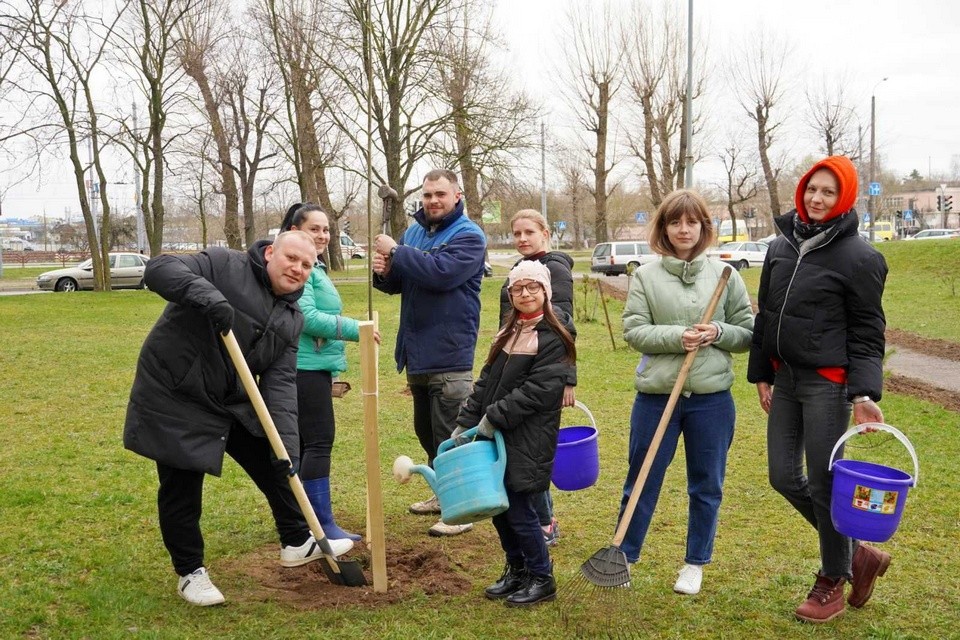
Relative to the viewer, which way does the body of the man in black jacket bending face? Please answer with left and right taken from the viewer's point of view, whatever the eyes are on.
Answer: facing the viewer and to the right of the viewer

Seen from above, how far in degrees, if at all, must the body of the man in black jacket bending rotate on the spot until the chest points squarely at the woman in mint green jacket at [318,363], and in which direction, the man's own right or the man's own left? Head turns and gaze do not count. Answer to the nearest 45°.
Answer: approximately 90° to the man's own left

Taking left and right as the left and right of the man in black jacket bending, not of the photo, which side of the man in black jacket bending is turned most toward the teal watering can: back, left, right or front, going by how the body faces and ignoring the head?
front

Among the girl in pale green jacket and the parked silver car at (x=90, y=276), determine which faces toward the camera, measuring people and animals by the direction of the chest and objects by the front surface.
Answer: the girl in pale green jacket

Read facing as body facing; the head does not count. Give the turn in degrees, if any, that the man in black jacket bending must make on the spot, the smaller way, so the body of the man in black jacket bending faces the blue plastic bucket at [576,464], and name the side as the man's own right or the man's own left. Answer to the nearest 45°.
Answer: approximately 45° to the man's own left

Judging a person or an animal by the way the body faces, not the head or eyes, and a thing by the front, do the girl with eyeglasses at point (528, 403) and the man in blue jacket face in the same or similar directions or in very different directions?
same or similar directions

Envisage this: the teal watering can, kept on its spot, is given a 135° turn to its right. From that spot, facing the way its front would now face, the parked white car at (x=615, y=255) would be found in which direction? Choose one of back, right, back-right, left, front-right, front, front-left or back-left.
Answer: front-left

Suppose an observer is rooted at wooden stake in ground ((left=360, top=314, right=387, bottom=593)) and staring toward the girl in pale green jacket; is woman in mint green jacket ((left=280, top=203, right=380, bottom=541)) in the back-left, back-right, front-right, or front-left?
back-left

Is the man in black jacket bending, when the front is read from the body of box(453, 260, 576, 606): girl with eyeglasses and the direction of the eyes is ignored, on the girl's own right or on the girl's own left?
on the girl's own right

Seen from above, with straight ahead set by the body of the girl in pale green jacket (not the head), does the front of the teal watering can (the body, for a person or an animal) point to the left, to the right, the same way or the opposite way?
to the right

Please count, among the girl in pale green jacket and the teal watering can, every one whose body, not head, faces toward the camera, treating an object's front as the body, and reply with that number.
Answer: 1

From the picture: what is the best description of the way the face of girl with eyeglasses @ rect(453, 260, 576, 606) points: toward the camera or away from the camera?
toward the camera

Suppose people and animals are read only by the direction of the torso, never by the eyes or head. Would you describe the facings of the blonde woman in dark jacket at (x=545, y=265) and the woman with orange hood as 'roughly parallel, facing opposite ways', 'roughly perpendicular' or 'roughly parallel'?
roughly parallel

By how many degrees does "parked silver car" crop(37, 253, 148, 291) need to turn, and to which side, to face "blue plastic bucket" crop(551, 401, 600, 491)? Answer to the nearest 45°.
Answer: approximately 90° to its left

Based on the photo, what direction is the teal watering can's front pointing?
to the viewer's left

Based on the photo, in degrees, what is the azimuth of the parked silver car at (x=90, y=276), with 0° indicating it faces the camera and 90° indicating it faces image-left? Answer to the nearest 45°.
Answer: approximately 90°
